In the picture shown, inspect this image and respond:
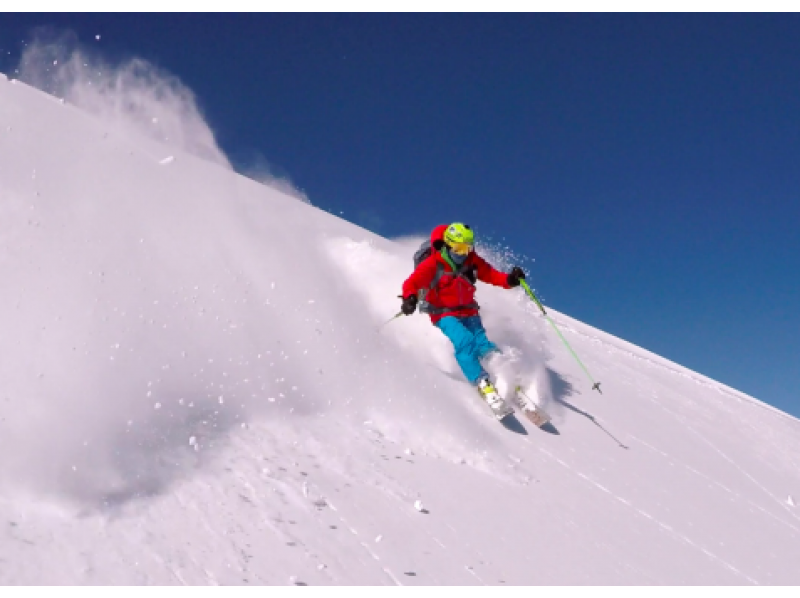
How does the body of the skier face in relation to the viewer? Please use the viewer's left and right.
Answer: facing the viewer and to the right of the viewer
